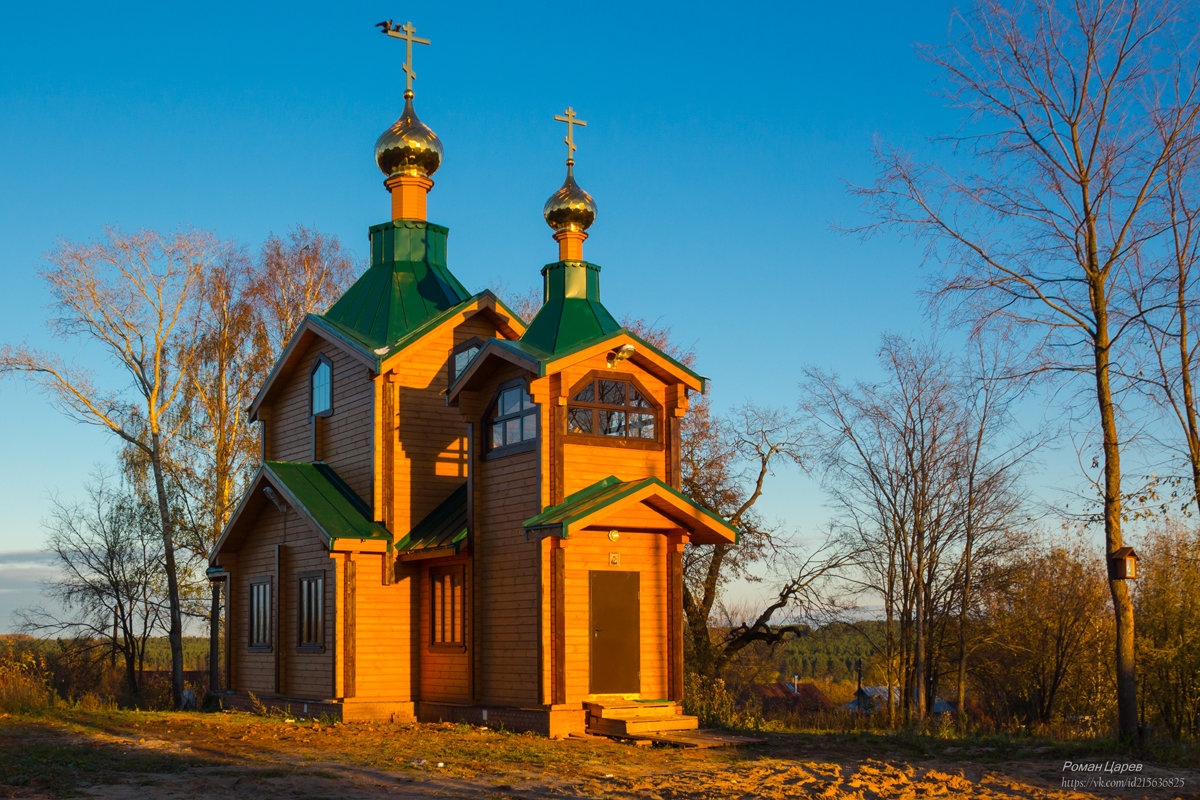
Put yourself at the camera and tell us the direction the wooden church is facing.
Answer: facing the viewer and to the right of the viewer

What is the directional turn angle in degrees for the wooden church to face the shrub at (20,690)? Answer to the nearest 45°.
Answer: approximately 135° to its right
